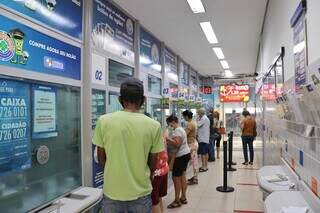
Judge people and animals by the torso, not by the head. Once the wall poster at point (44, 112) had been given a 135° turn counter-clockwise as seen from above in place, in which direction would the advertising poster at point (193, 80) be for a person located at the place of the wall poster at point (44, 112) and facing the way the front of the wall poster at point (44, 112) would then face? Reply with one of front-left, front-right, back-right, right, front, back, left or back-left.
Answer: front-right

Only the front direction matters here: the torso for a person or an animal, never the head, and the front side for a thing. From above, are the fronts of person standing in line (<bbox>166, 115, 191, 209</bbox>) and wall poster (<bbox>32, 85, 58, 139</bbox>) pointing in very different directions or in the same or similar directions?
very different directions

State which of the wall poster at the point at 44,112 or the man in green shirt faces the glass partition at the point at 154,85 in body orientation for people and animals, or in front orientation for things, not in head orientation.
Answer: the man in green shirt

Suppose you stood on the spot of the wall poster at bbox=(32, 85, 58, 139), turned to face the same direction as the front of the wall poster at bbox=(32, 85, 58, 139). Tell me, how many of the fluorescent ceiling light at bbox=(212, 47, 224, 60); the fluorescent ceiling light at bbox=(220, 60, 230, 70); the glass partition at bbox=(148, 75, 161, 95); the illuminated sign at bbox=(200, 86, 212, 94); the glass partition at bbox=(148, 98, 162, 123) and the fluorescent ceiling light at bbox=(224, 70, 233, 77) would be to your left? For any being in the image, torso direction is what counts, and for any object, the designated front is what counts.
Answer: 6

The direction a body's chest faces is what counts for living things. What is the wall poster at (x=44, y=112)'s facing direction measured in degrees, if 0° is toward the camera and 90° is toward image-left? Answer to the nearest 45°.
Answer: approximately 315°

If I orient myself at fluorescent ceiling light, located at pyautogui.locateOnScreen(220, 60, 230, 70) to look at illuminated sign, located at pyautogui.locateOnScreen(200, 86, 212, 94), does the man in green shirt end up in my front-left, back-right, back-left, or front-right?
back-left

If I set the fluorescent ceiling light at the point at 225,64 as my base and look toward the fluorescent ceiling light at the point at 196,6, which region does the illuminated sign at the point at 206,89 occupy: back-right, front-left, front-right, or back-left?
back-right

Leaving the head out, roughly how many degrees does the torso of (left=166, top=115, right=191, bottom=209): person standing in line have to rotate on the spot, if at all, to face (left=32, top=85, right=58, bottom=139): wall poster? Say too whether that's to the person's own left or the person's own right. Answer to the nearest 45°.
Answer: approximately 45° to the person's own left

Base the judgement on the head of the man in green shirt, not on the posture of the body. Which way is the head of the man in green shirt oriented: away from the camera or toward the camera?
away from the camera

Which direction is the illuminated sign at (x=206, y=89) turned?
toward the camera

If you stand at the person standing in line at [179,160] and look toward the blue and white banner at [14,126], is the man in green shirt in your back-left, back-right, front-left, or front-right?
front-left

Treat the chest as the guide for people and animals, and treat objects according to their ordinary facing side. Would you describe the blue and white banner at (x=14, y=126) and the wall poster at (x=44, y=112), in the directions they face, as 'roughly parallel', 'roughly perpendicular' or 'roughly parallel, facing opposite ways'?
roughly parallel

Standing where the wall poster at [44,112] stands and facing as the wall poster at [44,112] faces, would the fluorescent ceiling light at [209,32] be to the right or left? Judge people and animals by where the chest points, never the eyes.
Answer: on its left

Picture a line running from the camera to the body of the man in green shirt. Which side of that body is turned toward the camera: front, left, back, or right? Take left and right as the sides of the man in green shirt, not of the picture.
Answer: back

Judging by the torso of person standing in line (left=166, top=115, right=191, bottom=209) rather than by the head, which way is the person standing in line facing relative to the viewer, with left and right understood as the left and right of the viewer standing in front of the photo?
facing to the left of the viewer
